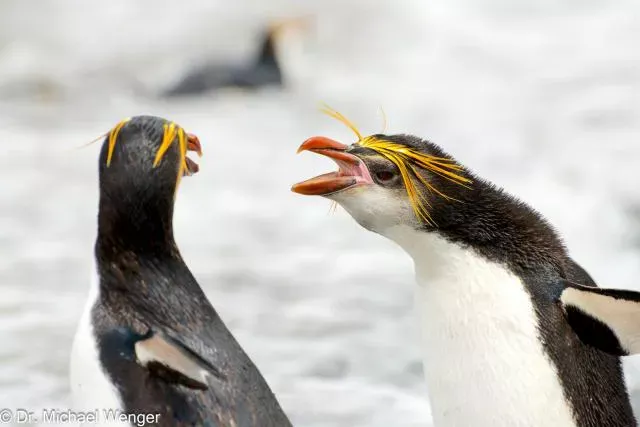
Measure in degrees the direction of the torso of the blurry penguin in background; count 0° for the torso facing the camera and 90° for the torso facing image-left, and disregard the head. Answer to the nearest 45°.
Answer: approximately 270°
